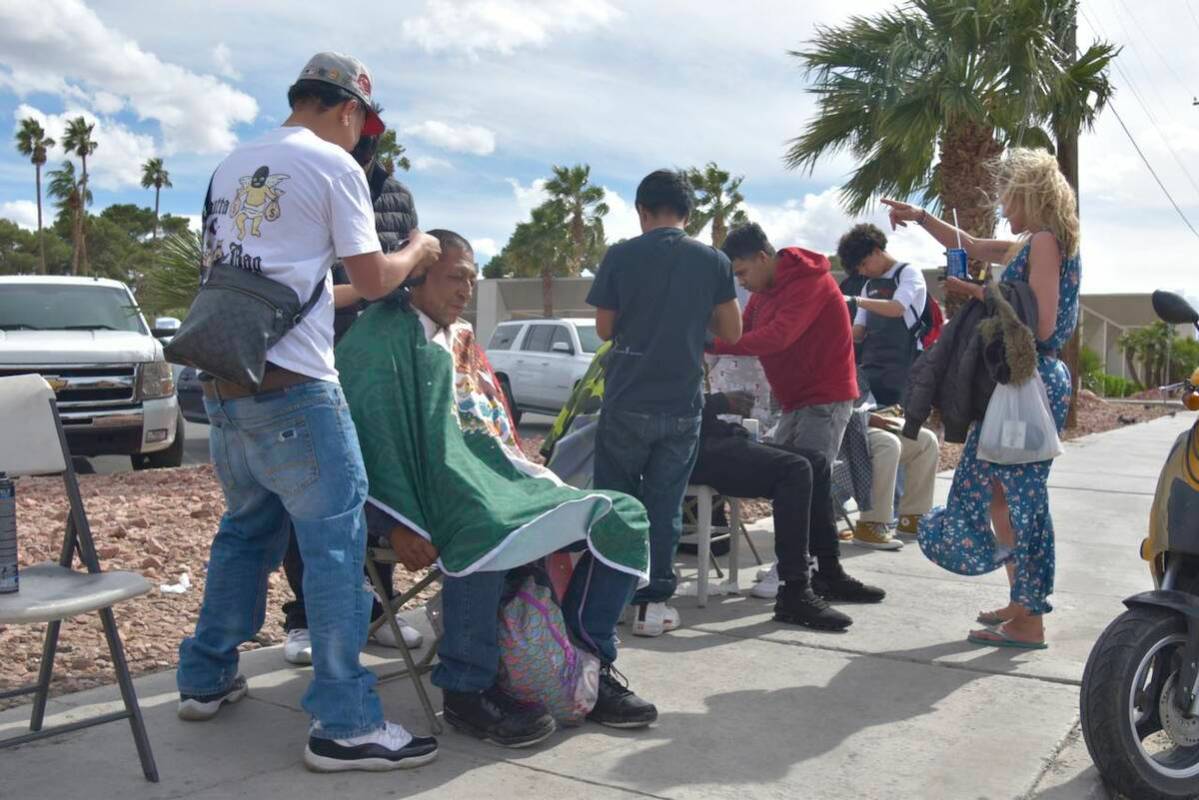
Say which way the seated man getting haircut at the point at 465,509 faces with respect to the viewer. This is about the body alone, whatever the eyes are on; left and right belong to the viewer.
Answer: facing the viewer and to the right of the viewer

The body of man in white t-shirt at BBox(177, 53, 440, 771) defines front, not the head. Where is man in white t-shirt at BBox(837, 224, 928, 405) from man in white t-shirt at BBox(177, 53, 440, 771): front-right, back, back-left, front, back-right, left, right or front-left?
front

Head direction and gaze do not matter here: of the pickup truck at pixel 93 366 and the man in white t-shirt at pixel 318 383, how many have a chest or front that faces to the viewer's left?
0

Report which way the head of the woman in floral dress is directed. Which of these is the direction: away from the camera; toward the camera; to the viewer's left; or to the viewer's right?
to the viewer's left

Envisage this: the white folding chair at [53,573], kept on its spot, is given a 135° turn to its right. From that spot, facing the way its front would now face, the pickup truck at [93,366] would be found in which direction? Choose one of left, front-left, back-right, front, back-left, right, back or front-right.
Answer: right

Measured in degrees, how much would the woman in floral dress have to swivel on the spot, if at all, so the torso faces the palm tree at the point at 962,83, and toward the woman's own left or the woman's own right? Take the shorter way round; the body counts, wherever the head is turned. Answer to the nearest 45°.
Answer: approximately 90° to the woman's own right

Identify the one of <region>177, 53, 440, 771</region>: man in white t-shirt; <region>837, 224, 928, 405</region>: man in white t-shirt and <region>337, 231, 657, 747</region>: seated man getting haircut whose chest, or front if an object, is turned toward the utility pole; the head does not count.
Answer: <region>177, 53, 440, 771</region>: man in white t-shirt

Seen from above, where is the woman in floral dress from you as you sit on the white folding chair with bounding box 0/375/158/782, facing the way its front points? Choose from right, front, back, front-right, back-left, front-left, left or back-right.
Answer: front-left

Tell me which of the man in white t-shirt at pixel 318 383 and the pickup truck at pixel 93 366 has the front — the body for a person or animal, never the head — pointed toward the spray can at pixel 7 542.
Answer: the pickup truck

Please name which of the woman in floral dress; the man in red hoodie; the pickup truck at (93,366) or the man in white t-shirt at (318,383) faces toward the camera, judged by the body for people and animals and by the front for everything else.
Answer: the pickup truck

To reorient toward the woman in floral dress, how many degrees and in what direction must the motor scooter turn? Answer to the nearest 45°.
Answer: approximately 135° to its right

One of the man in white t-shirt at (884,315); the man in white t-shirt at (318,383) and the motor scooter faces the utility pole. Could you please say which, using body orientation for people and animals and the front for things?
the man in white t-shirt at (318,383)

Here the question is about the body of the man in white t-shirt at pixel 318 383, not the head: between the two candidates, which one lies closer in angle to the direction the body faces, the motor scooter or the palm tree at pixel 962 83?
the palm tree

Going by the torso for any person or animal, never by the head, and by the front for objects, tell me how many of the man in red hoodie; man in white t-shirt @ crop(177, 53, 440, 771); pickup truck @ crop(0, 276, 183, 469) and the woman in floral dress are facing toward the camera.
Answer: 1
